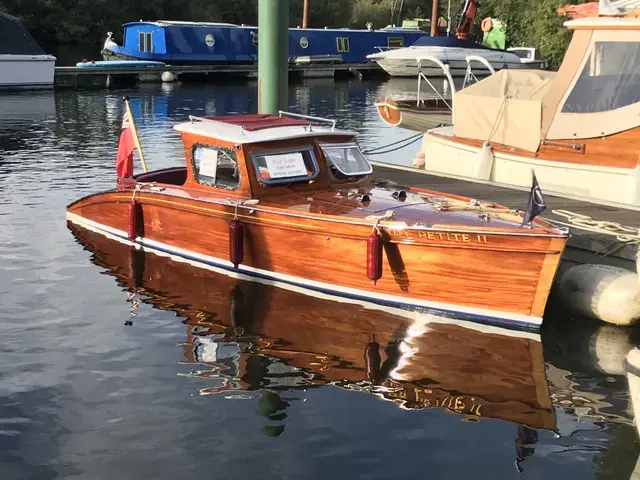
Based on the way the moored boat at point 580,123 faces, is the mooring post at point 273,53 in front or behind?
behind

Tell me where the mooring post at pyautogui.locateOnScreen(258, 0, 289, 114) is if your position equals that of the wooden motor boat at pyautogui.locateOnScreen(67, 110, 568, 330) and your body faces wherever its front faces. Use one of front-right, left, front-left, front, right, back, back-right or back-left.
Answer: back-left

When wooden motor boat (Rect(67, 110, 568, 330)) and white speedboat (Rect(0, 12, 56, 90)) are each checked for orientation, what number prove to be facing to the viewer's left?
1

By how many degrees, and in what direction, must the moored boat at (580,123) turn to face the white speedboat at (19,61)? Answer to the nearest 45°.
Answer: approximately 180°

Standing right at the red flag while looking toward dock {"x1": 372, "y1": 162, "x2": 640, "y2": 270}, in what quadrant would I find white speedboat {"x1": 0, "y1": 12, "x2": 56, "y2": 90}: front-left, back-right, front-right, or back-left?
back-left

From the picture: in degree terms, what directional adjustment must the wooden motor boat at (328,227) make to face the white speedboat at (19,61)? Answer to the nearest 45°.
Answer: approximately 180°

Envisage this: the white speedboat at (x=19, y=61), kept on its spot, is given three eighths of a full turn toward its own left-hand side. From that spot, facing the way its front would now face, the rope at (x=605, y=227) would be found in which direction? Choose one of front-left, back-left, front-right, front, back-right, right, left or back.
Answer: front-right

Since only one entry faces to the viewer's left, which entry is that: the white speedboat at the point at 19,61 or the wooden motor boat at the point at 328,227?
the white speedboat

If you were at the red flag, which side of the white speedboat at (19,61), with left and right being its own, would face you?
left

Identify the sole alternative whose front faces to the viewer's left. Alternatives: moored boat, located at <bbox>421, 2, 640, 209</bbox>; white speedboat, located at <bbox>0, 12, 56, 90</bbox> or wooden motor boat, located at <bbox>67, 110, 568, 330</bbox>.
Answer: the white speedboat

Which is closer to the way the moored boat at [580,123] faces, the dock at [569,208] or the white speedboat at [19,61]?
the dock

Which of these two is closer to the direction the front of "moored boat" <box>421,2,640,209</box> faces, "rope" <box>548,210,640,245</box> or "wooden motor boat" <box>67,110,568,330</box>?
the rope

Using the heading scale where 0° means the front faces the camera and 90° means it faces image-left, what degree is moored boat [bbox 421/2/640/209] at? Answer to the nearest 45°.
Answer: approximately 315°

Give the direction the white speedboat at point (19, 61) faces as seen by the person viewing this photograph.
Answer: facing to the left of the viewer
